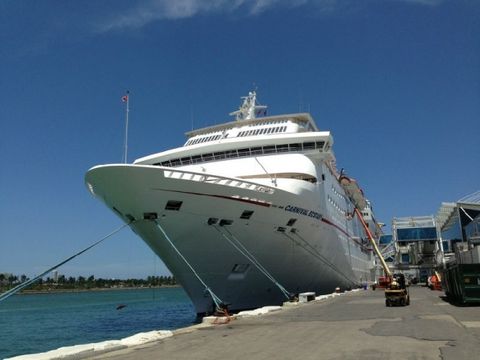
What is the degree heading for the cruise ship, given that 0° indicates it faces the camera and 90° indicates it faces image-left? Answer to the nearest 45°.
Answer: approximately 45°
